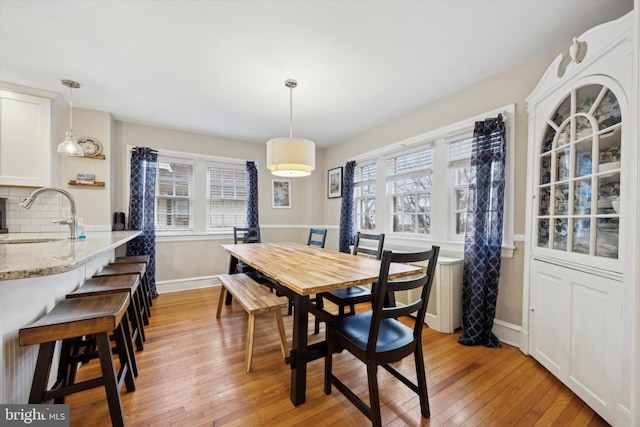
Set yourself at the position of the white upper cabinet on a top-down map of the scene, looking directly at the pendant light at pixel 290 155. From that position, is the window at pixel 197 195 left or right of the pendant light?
left

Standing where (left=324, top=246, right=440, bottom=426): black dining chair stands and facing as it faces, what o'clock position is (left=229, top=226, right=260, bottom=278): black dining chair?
(left=229, top=226, right=260, bottom=278): black dining chair is roughly at 12 o'clock from (left=324, top=246, right=440, bottom=426): black dining chair.

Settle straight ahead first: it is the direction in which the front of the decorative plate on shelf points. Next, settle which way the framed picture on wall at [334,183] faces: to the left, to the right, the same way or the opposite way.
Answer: to the right

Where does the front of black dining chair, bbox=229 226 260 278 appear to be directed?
toward the camera

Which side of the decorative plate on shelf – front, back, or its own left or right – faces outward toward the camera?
front

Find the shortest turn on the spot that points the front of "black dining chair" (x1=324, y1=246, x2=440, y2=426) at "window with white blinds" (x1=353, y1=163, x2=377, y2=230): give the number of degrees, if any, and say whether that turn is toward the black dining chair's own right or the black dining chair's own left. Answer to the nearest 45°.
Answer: approximately 45° to the black dining chair's own right

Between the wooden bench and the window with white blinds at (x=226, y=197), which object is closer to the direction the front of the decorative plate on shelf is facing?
the wooden bench

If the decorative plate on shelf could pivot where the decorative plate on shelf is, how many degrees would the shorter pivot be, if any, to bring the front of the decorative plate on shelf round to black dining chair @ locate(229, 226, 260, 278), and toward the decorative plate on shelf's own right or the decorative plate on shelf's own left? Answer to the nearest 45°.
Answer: approximately 45° to the decorative plate on shelf's own left

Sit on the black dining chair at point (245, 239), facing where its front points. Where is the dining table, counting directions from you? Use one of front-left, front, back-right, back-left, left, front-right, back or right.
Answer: front

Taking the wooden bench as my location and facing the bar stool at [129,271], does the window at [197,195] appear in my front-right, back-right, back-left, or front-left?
front-right

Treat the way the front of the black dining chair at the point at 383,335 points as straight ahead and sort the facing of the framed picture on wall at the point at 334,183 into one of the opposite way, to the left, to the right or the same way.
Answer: to the left

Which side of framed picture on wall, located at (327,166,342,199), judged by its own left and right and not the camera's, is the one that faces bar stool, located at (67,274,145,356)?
front

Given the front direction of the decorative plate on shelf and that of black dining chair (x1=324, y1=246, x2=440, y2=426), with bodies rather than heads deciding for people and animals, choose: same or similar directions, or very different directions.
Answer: very different directions

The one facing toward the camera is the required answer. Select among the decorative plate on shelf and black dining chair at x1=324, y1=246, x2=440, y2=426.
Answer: the decorative plate on shelf

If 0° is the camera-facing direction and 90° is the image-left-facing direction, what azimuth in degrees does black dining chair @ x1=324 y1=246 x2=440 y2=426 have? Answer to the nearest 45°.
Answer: approximately 135°

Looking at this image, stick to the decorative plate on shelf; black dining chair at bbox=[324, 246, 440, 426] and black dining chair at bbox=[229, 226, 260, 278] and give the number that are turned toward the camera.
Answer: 2

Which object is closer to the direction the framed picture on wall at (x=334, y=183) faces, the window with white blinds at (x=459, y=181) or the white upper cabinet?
the white upper cabinet

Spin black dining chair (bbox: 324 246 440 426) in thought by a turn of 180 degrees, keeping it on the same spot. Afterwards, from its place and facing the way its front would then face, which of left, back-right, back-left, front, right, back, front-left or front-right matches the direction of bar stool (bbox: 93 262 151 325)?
back-right

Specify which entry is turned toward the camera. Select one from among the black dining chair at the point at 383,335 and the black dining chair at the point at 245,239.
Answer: the black dining chair at the point at 245,239
